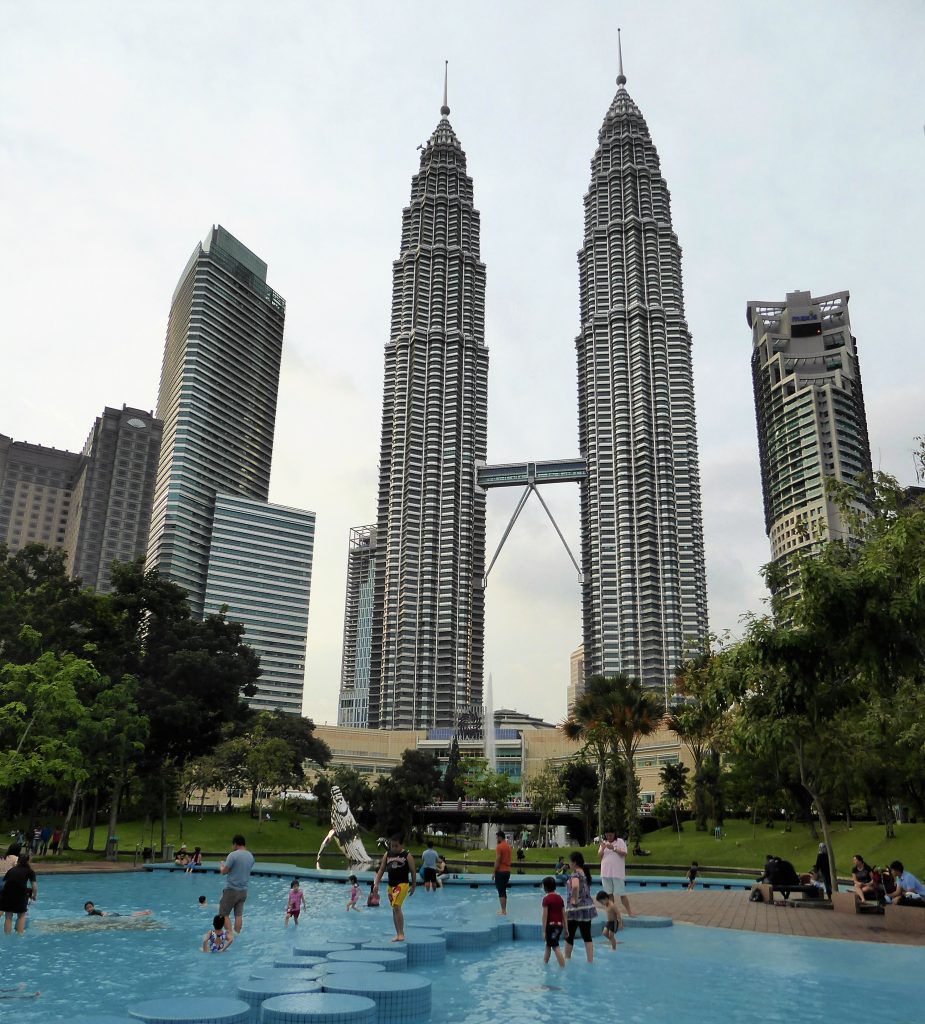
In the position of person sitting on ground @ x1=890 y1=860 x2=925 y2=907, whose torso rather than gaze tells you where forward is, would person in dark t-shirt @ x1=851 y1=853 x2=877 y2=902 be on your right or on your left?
on your right

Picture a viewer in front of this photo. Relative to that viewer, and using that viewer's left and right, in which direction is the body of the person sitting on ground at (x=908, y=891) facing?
facing to the left of the viewer

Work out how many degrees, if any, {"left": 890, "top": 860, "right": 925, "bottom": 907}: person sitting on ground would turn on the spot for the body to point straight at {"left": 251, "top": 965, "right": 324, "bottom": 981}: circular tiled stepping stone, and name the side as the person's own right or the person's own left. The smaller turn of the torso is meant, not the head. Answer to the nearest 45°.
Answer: approximately 45° to the person's own left

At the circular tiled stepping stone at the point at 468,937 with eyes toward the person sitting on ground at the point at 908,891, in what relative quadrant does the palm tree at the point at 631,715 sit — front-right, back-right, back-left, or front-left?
front-left

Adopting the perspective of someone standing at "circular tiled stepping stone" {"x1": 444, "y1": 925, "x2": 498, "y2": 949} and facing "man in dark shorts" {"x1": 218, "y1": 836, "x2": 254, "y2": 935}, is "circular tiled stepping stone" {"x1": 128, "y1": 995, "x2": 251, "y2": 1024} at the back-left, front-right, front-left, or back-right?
front-left

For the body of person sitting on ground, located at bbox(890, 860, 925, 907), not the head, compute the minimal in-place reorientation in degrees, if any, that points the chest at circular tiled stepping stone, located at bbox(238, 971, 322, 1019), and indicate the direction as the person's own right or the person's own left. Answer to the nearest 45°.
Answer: approximately 45° to the person's own left

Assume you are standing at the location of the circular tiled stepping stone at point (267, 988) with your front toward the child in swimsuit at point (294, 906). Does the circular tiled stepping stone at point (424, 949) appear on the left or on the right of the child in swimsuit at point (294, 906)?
right
